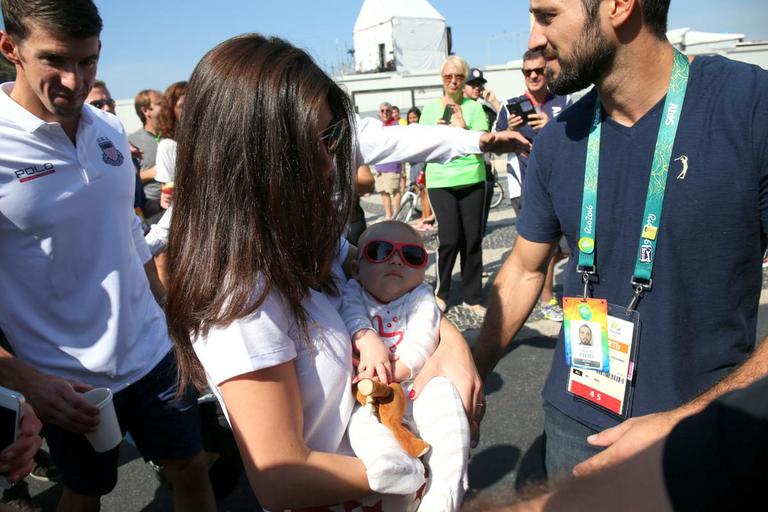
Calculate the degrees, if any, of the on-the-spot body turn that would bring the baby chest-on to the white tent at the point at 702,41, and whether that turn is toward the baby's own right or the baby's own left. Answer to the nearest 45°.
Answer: approximately 135° to the baby's own left

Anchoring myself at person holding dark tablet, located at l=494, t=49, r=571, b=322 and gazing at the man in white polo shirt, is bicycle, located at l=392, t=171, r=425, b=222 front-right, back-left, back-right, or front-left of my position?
back-right

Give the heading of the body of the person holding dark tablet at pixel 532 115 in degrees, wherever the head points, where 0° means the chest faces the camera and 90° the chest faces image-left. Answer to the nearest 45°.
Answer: approximately 0°

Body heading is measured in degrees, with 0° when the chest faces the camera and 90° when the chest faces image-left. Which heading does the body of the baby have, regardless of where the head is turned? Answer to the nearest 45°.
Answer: approximately 0°

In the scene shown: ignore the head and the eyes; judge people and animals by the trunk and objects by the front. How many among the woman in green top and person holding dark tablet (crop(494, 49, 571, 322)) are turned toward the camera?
2

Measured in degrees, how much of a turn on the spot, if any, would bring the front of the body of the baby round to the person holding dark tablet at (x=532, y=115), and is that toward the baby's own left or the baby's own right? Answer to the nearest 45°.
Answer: approximately 180°

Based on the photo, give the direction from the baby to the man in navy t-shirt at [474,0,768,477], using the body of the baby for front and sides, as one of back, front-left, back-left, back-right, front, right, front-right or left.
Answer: left

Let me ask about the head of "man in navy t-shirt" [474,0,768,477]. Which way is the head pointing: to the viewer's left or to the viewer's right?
to the viewer's left

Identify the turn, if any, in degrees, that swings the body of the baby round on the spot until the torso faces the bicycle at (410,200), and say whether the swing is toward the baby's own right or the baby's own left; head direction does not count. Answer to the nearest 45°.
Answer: approximately 180°

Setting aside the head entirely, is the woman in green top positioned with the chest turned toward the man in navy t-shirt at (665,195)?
yes

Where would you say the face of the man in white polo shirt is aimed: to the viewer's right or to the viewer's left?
to the viewer's right

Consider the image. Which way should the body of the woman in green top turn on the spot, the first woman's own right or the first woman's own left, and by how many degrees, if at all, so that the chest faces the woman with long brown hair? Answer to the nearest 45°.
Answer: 0° — they already face them

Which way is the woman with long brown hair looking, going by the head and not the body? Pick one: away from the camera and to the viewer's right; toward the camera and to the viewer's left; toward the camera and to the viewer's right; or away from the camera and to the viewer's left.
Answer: away from the camera and to the viewer's right

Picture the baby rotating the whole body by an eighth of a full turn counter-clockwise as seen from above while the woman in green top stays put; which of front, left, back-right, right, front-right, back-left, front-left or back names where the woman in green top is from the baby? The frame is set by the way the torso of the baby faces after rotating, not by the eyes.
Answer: back-left

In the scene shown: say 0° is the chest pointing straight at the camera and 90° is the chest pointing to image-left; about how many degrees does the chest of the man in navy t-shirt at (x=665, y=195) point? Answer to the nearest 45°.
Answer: approximately 45°
